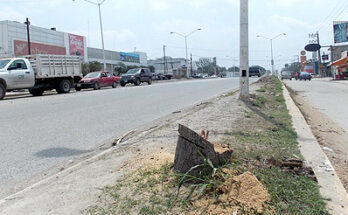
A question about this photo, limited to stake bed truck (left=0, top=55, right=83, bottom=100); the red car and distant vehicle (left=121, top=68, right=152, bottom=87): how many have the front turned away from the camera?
0

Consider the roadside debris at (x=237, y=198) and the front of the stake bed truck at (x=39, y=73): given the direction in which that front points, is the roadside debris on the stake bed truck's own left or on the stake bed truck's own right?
on the stake bed truck's own left

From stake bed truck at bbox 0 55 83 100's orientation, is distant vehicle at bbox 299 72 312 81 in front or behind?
behind

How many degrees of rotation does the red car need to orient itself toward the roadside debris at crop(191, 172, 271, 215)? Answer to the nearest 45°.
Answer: approximately 45° to its left

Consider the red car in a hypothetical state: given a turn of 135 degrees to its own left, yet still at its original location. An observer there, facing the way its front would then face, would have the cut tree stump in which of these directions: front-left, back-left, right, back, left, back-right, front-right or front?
right

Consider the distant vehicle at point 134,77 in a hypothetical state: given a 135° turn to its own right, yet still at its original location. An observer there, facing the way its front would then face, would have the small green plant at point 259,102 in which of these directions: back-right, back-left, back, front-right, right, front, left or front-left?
back

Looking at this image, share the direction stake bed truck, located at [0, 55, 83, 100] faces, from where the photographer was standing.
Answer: facing the viewer and to the left of the viewer

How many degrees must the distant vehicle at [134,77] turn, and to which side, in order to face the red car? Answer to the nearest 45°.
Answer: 0° — it already faces it

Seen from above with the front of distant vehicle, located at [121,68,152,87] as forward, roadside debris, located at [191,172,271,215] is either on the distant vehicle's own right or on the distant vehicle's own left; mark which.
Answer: on the distant vehicle's own left

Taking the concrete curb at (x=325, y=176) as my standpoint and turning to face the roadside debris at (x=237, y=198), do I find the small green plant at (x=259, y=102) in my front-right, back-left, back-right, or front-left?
back-right

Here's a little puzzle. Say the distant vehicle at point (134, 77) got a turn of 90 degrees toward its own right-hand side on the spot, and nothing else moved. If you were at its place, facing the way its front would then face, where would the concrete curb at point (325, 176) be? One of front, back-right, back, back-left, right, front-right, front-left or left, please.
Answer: back-left

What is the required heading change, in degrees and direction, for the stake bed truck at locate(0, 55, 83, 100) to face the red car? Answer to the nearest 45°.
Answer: approximately 180°

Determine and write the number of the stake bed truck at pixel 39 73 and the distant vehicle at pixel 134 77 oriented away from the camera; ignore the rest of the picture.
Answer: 0

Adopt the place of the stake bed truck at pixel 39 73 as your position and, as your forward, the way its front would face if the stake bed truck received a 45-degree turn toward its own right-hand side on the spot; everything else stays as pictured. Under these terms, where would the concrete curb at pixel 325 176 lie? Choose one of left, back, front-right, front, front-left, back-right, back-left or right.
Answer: left

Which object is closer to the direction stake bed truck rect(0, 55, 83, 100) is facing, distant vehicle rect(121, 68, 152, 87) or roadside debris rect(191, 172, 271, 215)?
the roadside debris

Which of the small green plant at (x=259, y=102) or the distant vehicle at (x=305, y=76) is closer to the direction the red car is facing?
the small green plant
